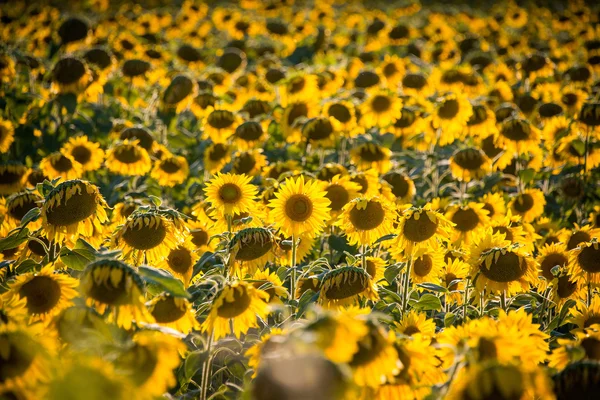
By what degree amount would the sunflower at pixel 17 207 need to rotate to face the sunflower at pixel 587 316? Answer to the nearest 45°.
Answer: approximately 45° to its left

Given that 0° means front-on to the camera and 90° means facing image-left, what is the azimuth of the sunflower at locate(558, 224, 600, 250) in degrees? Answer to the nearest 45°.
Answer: approximately 0°

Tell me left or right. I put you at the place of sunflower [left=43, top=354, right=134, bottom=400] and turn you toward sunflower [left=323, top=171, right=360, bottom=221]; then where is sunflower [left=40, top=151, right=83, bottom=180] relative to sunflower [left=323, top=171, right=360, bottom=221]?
left

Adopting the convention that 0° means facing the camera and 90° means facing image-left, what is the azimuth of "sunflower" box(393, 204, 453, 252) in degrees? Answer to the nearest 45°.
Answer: approximately 0°
